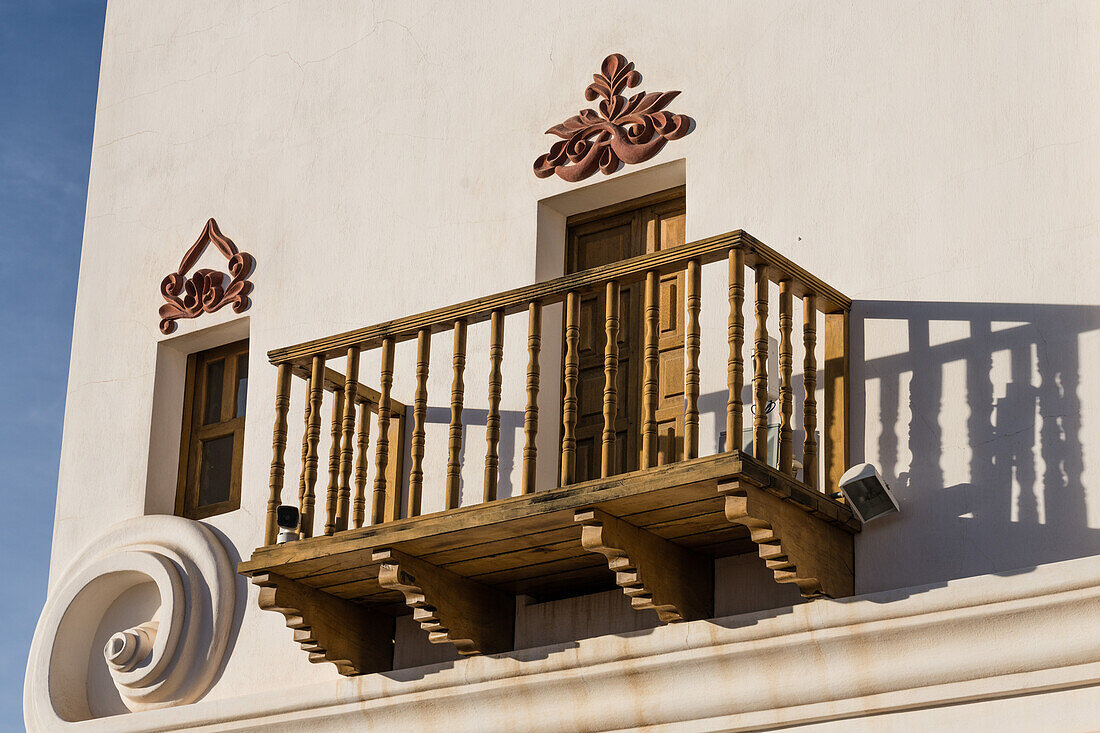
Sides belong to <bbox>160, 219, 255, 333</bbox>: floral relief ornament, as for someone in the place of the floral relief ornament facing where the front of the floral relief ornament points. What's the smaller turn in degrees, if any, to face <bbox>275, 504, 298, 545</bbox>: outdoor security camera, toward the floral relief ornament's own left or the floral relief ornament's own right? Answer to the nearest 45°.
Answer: approximately 45° to the floral relief ornament's own left

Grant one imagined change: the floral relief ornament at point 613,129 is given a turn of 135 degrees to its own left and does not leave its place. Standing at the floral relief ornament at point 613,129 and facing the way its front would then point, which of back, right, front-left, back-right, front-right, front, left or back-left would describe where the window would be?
back-left

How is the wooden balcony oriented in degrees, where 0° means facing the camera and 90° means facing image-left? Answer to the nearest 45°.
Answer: approximately 45°

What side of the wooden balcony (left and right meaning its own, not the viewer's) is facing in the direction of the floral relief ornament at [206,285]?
right

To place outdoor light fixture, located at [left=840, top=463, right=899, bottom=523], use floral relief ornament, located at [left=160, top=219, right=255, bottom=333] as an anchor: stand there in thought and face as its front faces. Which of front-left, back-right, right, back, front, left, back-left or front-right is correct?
left

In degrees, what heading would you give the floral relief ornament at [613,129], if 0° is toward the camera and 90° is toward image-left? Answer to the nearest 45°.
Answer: approximately 45°
